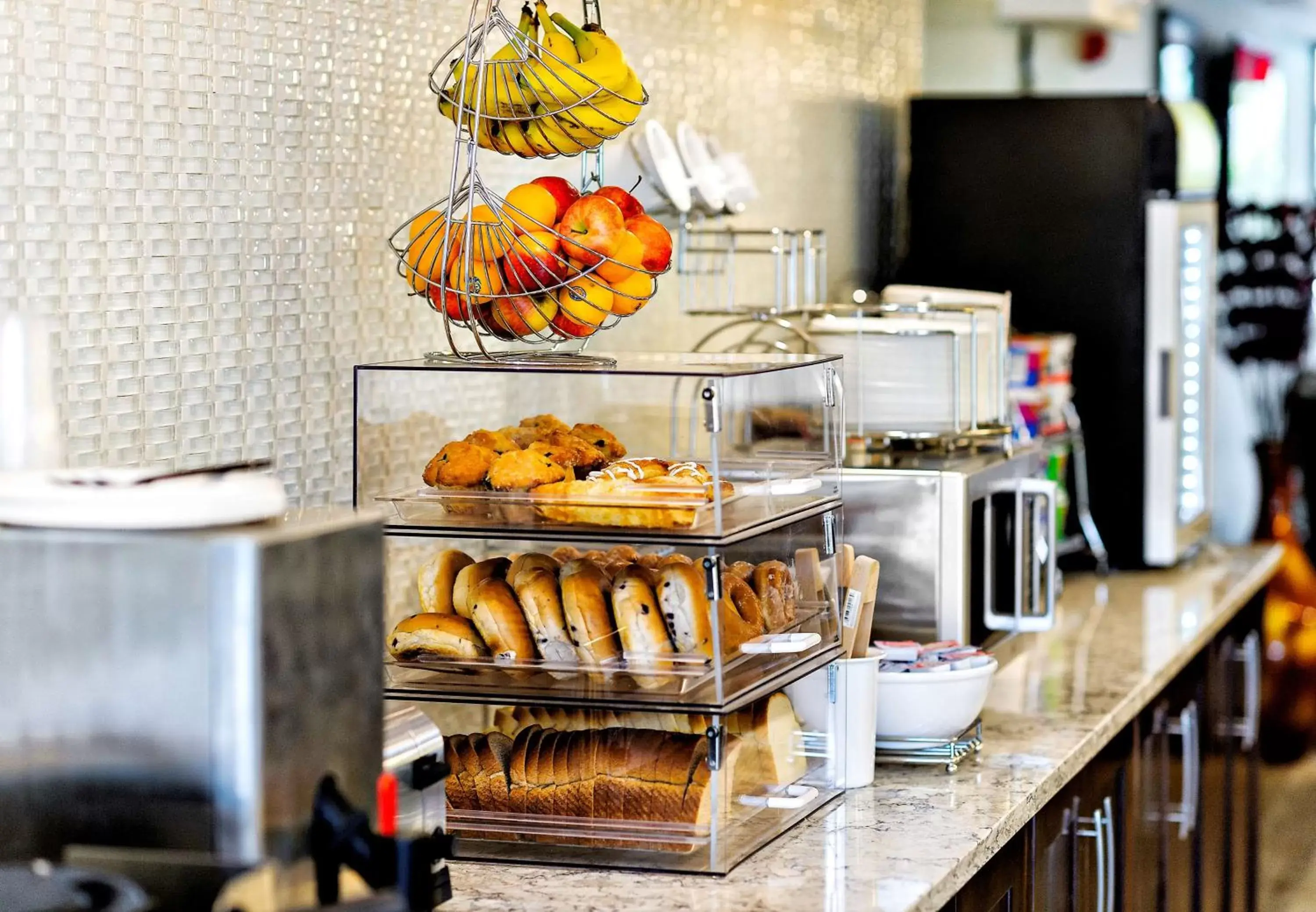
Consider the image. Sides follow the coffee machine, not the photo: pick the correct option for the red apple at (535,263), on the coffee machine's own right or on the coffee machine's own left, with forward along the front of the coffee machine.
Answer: on the coffee machine's own left

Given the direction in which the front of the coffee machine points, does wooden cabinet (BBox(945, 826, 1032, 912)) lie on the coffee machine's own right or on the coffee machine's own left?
on the coffee machine's own left

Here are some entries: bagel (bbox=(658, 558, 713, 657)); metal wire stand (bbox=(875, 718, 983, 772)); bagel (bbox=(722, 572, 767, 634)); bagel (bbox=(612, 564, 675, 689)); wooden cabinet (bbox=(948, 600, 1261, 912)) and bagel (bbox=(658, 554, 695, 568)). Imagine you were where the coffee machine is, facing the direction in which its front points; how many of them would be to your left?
6

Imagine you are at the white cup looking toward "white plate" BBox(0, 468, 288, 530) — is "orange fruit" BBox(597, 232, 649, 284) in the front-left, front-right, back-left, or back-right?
front-right

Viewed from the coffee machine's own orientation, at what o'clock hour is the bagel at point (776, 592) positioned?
The bagel is roughly at 9 o'clock from the coffee machine.

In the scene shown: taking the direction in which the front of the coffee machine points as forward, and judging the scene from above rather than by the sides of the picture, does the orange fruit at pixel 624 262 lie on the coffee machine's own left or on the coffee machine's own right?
on the coffee machine's own left

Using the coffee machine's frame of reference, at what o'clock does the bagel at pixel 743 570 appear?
The bagel is roughly at 9 o'clock from the coffee machine.

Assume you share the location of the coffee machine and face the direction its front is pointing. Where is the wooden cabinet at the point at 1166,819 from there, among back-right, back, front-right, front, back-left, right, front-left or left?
left

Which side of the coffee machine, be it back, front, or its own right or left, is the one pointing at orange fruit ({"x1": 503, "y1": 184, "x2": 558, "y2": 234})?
left

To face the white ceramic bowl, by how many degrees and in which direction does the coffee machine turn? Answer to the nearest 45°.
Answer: approximately 90° to its left

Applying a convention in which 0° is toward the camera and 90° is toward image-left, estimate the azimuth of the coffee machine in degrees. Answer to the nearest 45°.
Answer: approximately 315°
